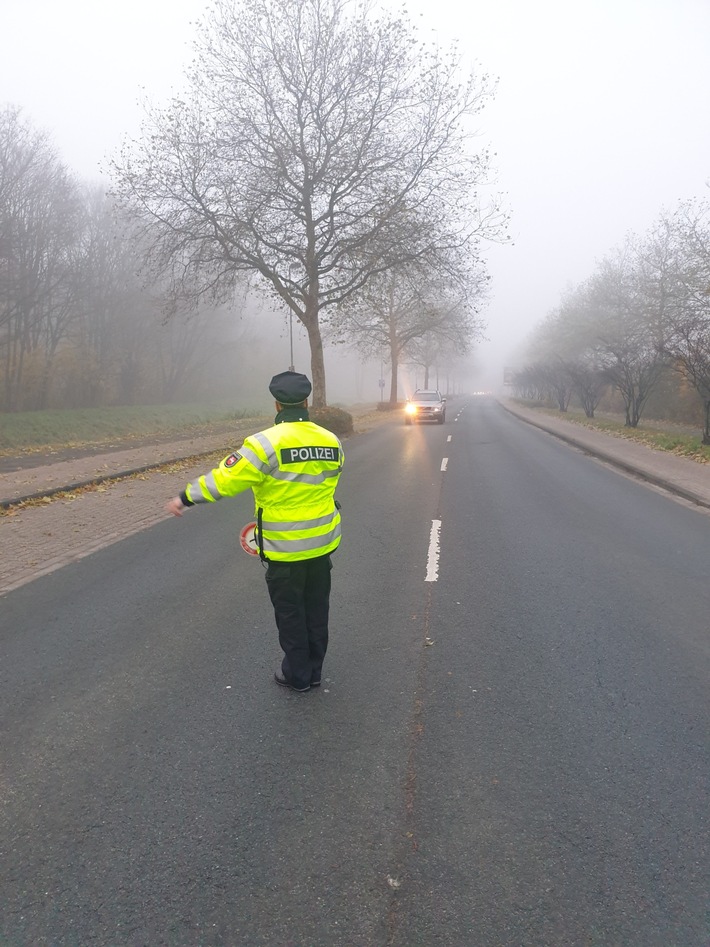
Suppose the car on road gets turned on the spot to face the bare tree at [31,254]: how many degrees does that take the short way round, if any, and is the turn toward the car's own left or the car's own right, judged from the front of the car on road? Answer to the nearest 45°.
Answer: approximately 90° to the car's own right

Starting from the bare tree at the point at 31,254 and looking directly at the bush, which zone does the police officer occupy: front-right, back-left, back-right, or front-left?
front-right

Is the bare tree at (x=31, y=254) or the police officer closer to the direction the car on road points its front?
the police officer

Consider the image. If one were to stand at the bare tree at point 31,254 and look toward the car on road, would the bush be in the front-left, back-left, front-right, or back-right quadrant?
front-right

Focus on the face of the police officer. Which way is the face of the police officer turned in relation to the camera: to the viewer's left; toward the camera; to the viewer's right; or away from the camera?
away from the camera

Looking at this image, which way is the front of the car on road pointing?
toward the camera

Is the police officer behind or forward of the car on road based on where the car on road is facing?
forward

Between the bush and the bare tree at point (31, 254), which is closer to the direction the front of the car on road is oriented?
the bush

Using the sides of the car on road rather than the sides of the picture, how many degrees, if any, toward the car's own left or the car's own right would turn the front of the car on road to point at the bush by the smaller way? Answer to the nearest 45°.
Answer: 0° — it already faces it

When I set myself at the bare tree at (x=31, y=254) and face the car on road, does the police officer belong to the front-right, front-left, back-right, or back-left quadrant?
front-right
